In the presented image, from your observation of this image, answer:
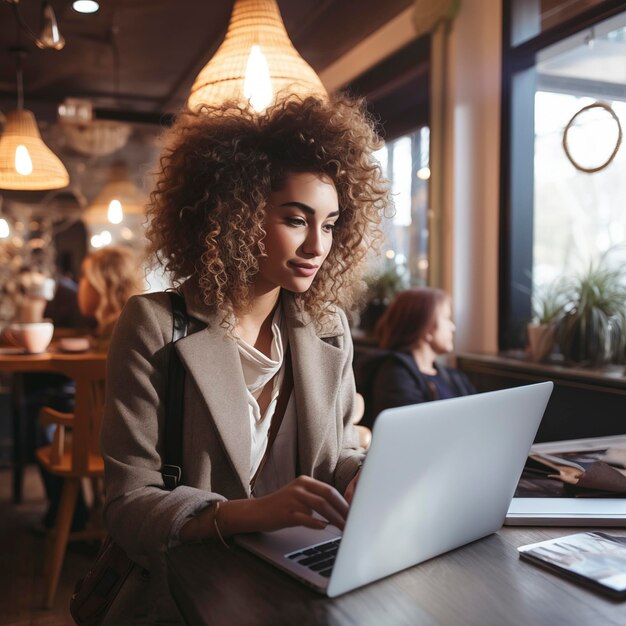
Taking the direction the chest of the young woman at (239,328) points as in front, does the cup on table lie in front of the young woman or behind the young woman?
behind

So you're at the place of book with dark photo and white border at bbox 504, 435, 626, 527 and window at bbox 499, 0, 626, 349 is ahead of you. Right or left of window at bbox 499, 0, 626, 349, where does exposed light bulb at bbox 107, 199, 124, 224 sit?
left

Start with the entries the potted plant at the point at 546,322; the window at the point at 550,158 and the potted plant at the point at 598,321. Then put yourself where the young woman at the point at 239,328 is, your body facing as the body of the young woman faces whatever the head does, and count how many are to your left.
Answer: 3

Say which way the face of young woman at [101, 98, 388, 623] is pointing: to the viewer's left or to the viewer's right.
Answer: to the viewer's right

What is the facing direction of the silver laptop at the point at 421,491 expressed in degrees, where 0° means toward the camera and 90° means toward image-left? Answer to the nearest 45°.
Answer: approximately 135°

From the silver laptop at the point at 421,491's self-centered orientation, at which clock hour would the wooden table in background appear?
The wooden table in background is roughly at 12 o'clock from the silver laptop.

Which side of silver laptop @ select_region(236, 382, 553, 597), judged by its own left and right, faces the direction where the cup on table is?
front

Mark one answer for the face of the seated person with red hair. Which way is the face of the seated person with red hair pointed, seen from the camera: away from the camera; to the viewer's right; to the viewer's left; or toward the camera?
to the viewer's right

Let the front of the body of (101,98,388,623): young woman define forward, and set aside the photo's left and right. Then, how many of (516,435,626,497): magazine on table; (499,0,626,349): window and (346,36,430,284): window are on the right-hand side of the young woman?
0

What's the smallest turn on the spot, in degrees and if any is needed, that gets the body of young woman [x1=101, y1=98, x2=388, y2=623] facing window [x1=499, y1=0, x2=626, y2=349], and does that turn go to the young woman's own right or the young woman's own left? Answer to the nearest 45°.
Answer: approximately 90° to the young woman's own left

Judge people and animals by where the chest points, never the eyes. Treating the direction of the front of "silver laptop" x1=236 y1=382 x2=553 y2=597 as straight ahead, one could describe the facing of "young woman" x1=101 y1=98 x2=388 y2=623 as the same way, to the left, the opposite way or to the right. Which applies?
the opposite way

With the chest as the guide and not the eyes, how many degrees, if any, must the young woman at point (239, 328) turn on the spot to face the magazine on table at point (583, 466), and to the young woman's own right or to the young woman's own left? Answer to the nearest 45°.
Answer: approximately 45° to the young woman's own left
